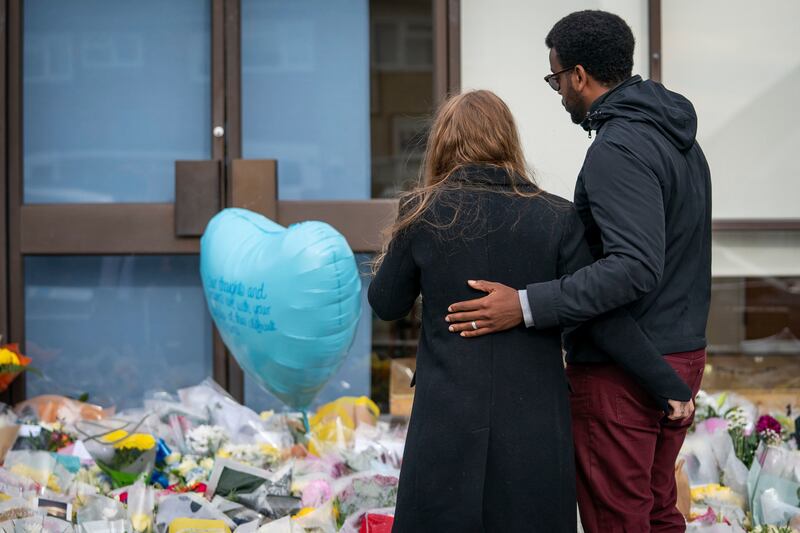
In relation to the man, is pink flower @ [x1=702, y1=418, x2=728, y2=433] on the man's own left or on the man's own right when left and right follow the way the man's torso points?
on the man's own right

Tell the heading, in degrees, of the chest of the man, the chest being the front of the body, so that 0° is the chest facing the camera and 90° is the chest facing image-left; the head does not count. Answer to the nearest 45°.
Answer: approximately 135°

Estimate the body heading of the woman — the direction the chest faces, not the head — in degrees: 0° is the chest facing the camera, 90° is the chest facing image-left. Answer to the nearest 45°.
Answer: approximately 180°

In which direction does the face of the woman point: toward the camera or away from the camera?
away from the camera

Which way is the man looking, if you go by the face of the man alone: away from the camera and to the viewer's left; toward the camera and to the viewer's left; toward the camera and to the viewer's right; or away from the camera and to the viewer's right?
away from the camera and to the viewer's left
